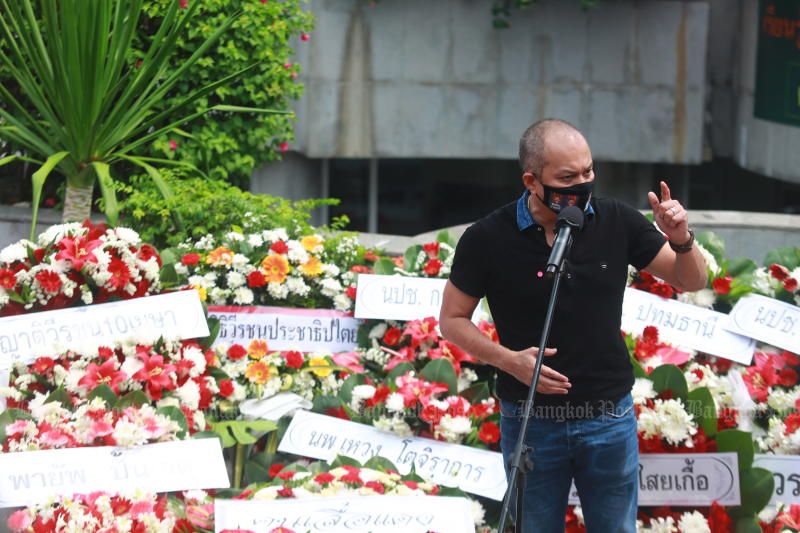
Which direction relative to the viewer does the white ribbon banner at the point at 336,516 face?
toward the camera

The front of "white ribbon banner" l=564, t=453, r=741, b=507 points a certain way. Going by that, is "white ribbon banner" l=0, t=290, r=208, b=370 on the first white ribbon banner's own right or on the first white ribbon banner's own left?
on the first white ribbon banner's own right

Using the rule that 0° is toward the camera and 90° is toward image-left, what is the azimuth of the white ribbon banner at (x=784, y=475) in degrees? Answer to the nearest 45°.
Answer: approximately 0°

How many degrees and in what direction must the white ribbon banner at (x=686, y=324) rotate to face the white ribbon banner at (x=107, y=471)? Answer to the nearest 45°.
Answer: approximately 45° to its right

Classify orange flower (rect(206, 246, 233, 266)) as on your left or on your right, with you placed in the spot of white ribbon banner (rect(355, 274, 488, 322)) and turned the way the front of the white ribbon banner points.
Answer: on your right

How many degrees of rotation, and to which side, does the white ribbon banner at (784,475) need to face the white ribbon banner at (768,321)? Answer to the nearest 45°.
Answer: approximately 180°

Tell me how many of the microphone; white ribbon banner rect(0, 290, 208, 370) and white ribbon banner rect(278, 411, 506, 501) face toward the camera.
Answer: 2

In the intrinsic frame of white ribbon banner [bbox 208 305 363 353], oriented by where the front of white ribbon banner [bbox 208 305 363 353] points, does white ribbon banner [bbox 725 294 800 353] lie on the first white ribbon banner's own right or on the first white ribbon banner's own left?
on the first white ribbon banner's own left

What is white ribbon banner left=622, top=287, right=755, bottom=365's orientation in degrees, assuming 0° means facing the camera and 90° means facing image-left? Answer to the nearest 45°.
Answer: approximately 0°

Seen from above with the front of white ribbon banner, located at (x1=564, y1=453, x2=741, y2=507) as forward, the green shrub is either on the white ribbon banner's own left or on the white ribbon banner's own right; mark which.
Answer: on the white ribbon banner's own right
